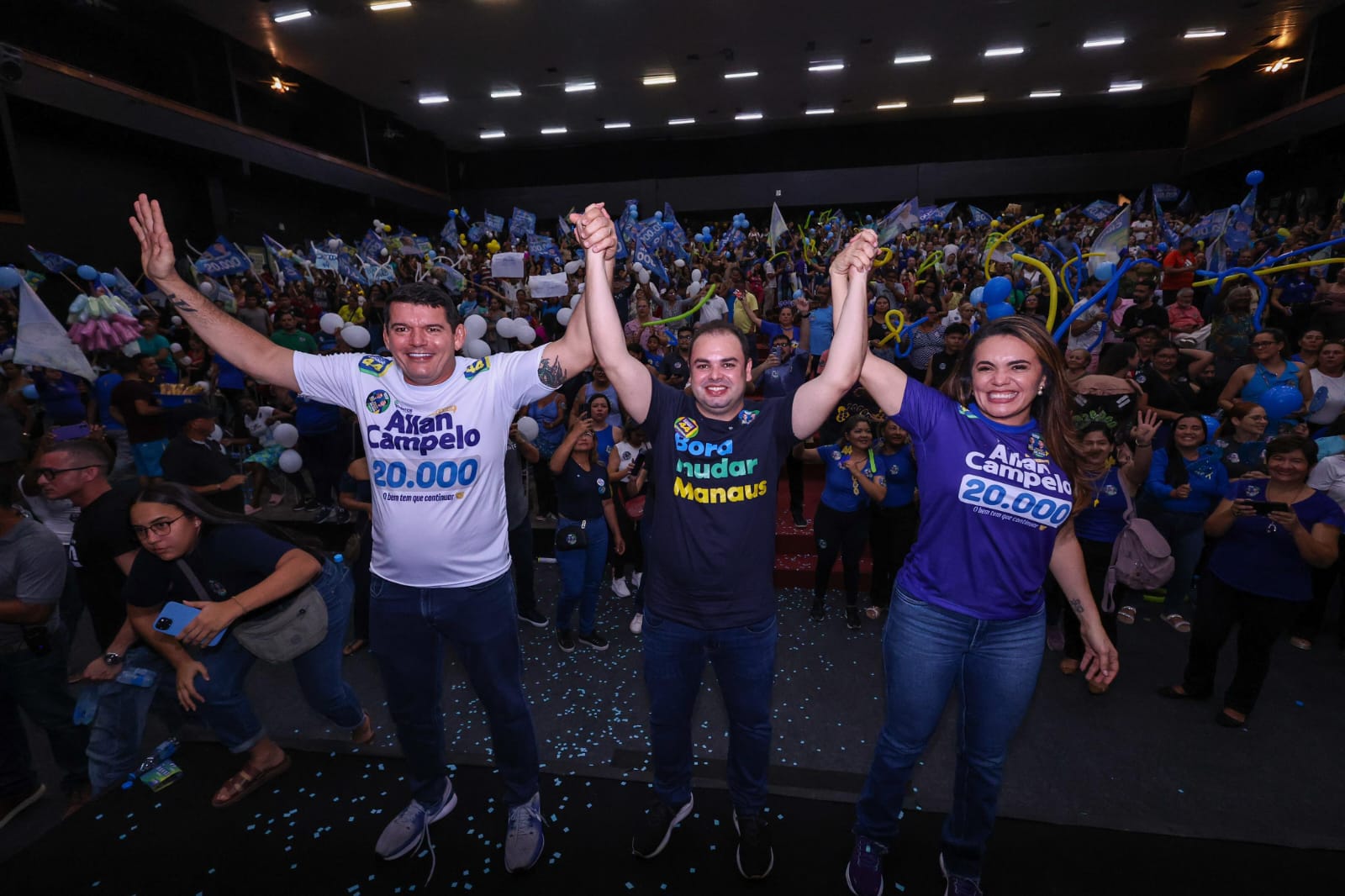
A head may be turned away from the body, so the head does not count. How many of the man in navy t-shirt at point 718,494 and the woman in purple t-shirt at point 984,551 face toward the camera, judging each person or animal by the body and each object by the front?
2

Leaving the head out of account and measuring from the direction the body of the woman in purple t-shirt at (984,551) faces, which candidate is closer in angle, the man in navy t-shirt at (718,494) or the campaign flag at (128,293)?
the man in navy t-shirt

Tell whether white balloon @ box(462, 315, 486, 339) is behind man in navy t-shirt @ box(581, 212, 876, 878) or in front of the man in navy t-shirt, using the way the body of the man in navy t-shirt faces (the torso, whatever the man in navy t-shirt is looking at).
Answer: behind

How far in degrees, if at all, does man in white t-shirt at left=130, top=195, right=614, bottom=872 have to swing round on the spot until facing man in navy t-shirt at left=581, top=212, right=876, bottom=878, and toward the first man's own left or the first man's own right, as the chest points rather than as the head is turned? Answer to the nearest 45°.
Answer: approximately 45° to the first man's own left

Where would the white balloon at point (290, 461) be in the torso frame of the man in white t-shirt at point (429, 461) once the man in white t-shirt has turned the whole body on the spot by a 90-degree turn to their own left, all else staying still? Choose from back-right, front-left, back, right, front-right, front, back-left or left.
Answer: left

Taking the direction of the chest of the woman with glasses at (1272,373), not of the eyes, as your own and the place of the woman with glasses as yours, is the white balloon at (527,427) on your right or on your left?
on your right

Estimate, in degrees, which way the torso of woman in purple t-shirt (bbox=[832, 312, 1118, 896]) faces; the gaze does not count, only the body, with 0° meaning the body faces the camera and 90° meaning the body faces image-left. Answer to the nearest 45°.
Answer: approximately 0°

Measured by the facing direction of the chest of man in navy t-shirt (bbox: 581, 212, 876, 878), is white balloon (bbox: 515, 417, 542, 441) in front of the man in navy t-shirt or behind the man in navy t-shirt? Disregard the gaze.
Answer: behind

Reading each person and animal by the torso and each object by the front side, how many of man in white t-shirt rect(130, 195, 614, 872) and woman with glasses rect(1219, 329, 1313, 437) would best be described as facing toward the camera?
2
